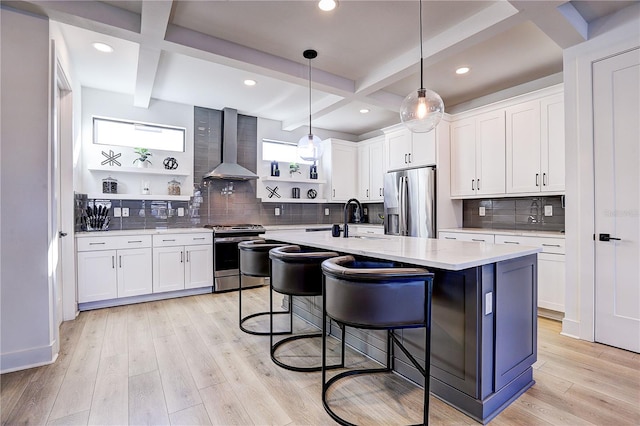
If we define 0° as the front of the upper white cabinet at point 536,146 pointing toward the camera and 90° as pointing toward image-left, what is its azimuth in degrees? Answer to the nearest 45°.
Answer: approximately 45°

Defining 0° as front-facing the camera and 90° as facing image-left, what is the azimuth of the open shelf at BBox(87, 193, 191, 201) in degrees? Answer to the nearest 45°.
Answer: approximately 0°

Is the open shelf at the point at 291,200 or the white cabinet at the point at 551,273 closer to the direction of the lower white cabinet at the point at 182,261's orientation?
the white cabinet

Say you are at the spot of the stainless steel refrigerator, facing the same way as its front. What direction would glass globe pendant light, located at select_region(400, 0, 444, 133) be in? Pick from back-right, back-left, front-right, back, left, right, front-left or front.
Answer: front-left

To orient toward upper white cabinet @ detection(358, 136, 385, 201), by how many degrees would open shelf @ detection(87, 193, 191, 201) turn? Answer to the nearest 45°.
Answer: approximately 90° to its left

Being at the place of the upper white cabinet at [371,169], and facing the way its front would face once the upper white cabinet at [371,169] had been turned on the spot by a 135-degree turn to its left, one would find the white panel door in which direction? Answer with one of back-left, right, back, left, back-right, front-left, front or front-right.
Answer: front-right

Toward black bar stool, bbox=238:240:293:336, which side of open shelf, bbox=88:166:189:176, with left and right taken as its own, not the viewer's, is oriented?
front

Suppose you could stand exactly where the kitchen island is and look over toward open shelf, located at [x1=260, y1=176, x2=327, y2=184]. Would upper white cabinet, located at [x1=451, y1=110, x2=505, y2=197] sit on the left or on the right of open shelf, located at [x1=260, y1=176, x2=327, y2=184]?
right

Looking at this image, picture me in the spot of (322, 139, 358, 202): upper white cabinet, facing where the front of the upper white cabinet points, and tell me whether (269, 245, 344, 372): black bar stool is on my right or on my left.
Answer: on my right

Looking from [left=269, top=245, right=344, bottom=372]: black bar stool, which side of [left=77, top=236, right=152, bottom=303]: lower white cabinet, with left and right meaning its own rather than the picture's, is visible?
front

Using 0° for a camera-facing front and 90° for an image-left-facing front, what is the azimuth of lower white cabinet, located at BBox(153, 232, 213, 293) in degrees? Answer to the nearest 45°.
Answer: approximately 0°
